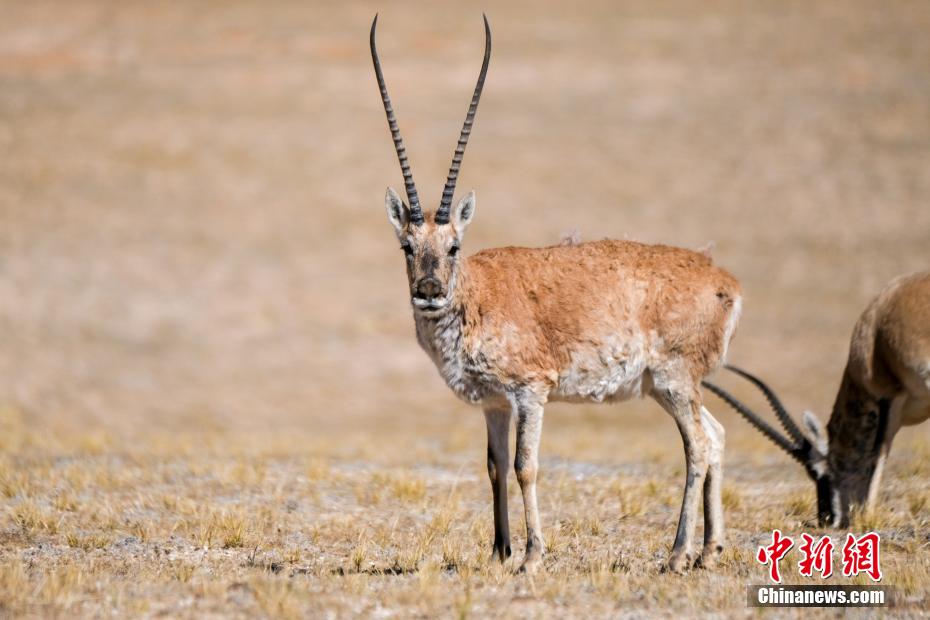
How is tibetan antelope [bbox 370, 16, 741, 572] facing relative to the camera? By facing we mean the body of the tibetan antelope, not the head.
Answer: to the viewer's left

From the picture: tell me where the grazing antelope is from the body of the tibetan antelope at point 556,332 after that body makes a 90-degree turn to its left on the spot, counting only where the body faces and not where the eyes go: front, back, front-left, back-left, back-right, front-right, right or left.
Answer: back-left
